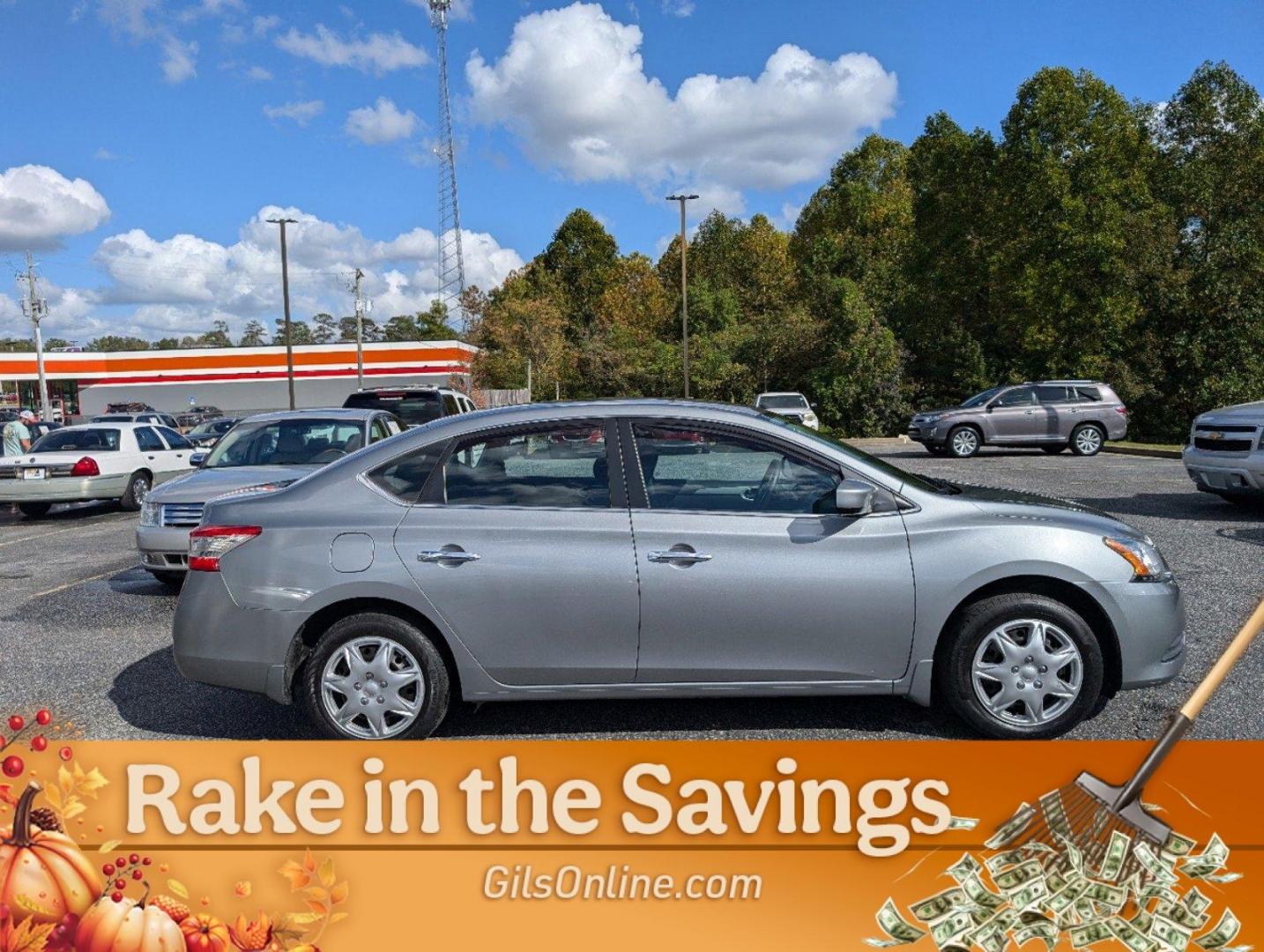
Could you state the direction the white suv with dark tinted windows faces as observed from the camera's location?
facing away from the viewer and to the right of the viewer

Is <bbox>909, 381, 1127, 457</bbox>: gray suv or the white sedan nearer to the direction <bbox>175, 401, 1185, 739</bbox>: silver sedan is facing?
the gray suv

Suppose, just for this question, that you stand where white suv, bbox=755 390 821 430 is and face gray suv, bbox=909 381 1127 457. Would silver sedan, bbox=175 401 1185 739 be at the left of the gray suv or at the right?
right

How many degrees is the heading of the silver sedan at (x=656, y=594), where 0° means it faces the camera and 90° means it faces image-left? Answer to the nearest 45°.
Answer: approximately 270°

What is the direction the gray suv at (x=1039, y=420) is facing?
to the viewer's left

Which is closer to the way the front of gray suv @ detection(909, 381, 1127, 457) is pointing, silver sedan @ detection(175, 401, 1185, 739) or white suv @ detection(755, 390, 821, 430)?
the white suv

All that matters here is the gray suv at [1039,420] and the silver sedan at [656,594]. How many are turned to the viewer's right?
1

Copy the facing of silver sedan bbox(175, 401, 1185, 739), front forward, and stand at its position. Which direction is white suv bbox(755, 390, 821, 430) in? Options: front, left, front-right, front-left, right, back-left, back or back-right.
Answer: left

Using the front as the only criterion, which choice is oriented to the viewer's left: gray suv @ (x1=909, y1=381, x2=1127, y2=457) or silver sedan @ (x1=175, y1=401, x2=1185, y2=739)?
the gray suv
